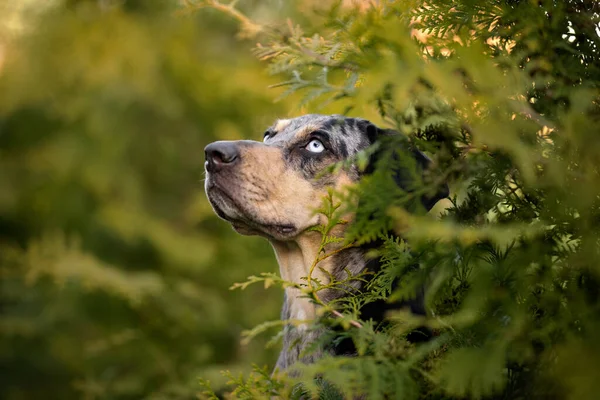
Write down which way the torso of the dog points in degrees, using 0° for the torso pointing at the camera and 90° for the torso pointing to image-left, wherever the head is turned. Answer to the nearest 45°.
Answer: approximately 45°
